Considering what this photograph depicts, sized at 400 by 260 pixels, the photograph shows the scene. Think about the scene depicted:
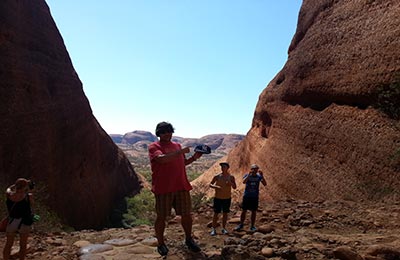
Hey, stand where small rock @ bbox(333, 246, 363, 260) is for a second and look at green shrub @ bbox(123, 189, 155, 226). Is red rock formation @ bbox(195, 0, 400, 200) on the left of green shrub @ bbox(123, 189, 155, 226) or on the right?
right

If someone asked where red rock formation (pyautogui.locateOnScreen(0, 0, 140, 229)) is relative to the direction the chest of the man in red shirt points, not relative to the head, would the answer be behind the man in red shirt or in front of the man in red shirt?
behind

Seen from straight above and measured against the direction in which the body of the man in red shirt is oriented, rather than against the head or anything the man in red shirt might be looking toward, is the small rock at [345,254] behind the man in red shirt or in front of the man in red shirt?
in front

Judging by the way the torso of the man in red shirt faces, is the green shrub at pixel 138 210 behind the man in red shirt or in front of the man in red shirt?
behind

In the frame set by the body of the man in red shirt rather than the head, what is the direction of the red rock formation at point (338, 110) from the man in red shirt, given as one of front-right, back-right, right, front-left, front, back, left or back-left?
left

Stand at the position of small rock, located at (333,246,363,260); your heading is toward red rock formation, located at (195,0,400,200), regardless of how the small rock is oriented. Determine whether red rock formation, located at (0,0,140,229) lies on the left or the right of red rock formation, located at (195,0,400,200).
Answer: left

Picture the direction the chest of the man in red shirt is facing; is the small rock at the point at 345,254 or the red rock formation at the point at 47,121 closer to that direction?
the small rock

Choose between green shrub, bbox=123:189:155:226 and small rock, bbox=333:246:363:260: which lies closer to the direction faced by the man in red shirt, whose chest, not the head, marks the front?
the small rock

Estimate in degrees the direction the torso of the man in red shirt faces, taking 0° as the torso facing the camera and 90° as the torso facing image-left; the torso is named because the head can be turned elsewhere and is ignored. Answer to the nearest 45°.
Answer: approximately 315°
